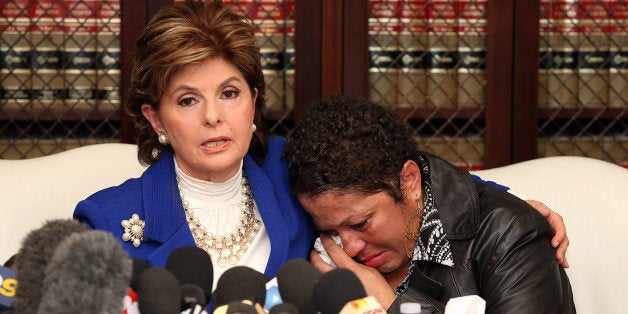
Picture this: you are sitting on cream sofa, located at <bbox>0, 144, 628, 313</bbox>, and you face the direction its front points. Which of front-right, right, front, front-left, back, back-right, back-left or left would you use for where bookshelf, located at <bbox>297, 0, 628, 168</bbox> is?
back

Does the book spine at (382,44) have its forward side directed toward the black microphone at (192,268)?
yes

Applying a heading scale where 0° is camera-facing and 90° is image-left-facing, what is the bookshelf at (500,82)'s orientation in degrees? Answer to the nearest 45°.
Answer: approximately 0°

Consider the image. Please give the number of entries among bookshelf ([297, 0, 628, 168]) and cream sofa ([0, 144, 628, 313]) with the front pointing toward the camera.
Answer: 2

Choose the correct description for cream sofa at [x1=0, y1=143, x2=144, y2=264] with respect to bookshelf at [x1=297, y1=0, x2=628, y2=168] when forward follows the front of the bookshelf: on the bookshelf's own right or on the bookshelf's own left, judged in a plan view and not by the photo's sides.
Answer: on the bookshelf's own right

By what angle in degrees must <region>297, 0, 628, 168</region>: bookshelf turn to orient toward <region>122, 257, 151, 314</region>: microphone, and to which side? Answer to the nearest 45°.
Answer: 0° — it already faces it

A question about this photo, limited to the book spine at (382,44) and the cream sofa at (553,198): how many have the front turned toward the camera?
2

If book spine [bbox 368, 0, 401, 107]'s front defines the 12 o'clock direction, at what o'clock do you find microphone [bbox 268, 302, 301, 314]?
The microphone is roughly at 12 o'clock from the book spine.
